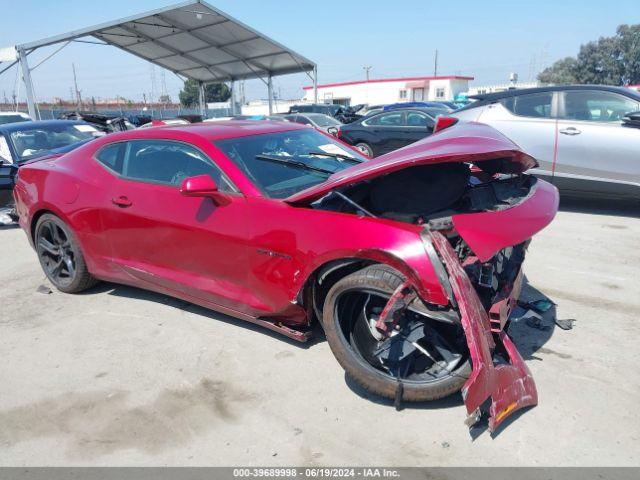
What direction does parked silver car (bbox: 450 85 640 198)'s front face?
to the viewer's right

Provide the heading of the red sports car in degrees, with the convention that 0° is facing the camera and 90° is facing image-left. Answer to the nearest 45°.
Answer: approximately 315°

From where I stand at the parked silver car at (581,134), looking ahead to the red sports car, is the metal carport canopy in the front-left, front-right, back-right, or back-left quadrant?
back-right

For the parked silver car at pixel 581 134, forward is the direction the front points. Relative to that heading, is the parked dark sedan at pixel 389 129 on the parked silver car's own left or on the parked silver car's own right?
on the parked silver car's own left

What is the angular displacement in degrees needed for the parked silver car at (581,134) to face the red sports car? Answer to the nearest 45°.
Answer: approximately 90° to its right

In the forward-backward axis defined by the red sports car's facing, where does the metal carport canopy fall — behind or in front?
behind

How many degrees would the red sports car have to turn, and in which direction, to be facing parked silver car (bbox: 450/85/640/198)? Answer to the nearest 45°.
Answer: approximately 90° to its left
